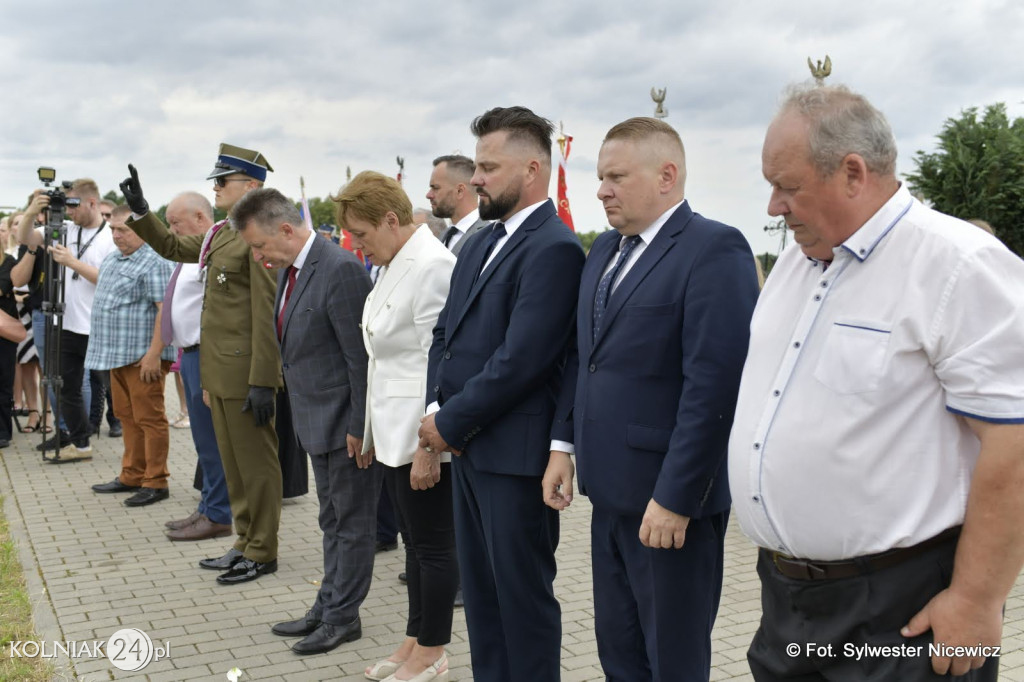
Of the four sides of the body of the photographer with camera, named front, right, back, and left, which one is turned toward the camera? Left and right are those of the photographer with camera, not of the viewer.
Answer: left

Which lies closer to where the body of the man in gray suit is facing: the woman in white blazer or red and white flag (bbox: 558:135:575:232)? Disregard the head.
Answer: the woman in white blazer

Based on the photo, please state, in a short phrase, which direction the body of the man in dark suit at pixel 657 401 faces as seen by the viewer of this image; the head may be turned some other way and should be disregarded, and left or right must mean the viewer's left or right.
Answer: facing the viewer and to the left of the viewer

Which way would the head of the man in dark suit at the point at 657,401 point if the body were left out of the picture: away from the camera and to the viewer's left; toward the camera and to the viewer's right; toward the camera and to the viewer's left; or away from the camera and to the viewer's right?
toward the camera and to the viewer's left

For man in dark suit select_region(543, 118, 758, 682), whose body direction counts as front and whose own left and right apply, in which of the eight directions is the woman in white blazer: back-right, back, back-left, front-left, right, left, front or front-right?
right

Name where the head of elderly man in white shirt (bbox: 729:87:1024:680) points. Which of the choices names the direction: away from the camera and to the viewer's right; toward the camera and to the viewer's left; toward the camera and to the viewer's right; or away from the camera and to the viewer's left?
toward the camera and to the viewer's left

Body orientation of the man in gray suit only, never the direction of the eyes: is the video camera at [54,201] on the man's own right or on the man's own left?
on the man's own right

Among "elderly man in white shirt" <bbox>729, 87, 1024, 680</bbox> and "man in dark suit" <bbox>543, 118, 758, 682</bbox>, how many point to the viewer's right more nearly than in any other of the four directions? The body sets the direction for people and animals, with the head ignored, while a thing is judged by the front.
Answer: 0

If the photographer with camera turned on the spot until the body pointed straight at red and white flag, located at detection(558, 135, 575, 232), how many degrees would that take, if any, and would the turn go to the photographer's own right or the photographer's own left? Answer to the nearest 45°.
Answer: approximately 180°

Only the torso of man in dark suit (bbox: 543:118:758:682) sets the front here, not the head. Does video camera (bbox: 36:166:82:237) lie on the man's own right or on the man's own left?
on the man's own right

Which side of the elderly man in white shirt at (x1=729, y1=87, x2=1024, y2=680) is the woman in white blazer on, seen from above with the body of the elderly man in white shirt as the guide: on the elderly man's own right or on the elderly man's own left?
on the elderly man's own right

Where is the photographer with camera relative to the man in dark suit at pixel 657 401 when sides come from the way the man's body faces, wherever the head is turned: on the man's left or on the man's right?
on the man's right

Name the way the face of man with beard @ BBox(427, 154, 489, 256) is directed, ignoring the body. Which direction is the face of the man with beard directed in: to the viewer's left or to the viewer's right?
to the viewer's left

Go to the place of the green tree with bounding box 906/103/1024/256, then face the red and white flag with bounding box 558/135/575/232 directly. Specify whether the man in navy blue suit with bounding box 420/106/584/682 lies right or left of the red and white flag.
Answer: left
